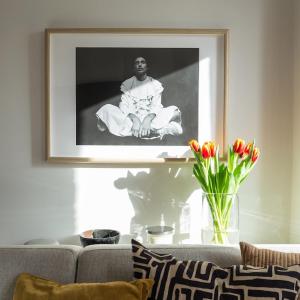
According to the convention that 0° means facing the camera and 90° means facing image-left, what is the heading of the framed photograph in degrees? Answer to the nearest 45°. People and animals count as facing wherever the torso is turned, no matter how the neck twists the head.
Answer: approximately 0°

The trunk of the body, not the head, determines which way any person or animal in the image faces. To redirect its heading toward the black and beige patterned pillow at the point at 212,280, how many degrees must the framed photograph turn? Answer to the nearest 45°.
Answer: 0° — it already faces it

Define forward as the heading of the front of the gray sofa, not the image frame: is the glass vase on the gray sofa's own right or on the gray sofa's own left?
on the gray sofa's own left

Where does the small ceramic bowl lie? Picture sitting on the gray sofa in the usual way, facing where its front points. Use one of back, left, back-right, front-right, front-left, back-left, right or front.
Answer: back

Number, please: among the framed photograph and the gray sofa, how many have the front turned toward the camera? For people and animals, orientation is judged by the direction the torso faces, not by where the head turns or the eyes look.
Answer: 2

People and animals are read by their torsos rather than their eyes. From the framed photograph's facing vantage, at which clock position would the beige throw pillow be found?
The beige throw pillow is roughly at 11 o'clock from the framed photograph.

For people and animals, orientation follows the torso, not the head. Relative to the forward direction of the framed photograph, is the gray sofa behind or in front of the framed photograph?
in front

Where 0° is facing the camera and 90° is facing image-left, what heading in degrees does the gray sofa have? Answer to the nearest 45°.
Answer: approximately 0°
